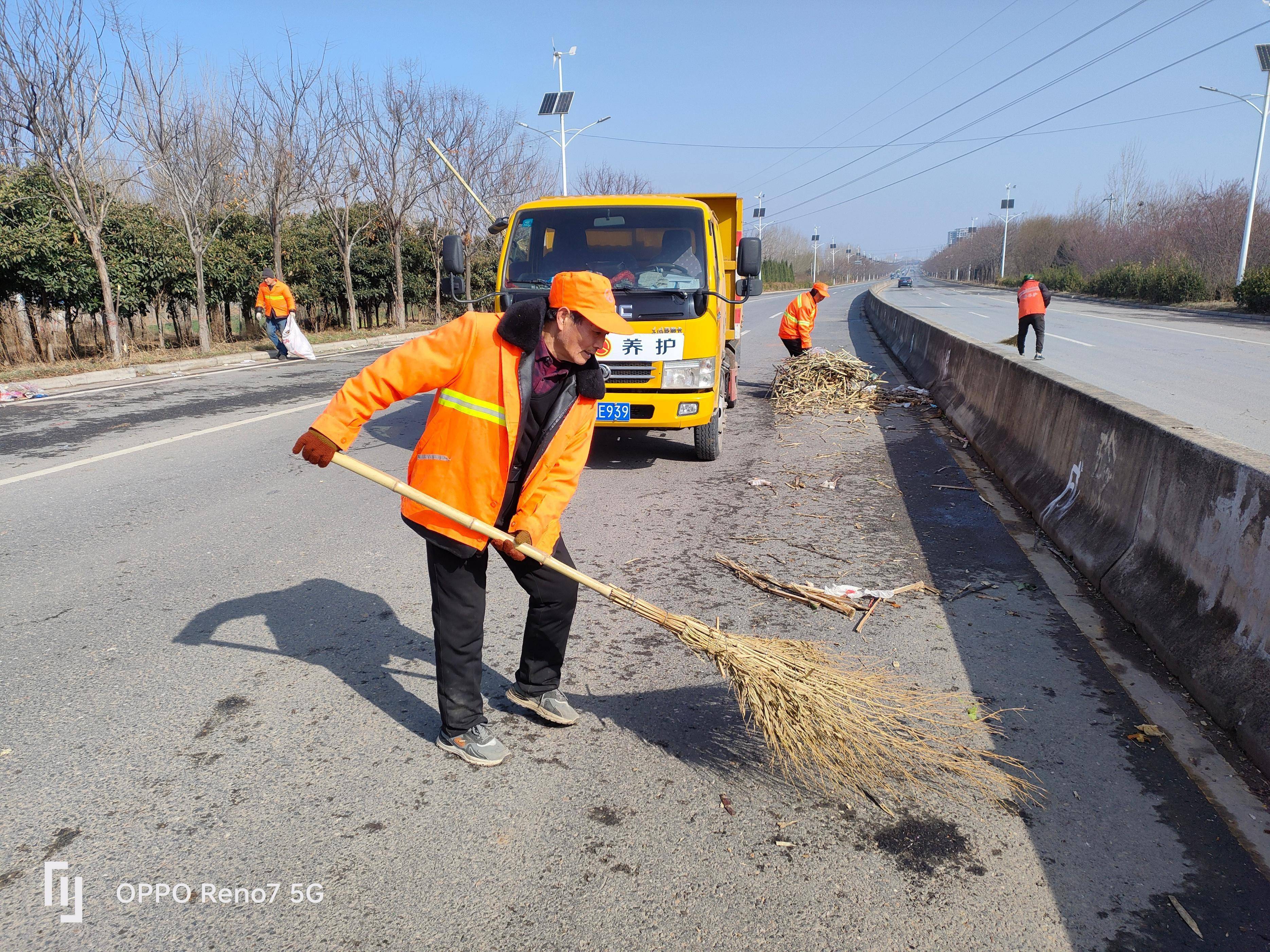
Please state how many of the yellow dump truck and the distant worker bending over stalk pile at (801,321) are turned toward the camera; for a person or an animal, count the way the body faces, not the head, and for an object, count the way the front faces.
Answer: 1

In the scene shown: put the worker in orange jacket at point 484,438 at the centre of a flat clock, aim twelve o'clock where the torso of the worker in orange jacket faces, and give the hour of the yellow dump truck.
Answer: The yellow dump truck is roughly at 8 o'clock from the worker in orange jacket.

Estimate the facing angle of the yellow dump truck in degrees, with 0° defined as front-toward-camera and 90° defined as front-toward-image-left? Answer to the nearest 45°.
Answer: approximately 0°

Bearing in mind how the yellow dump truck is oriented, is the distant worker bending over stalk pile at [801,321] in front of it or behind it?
behind

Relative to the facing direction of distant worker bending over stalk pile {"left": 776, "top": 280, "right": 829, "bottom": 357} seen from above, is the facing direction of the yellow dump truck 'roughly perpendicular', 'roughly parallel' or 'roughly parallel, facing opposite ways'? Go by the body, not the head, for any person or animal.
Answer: roughly perpendicular

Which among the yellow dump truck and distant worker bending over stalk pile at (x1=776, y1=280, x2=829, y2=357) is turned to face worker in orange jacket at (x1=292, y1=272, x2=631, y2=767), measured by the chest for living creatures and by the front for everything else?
the yellow dump truck

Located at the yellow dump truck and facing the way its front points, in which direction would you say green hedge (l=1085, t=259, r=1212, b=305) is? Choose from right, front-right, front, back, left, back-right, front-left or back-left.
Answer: back-left

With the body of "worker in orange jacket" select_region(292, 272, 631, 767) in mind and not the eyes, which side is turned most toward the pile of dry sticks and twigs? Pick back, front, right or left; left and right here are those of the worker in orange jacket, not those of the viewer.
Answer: left

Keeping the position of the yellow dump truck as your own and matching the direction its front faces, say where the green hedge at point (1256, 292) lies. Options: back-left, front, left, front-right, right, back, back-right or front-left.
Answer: back-left
